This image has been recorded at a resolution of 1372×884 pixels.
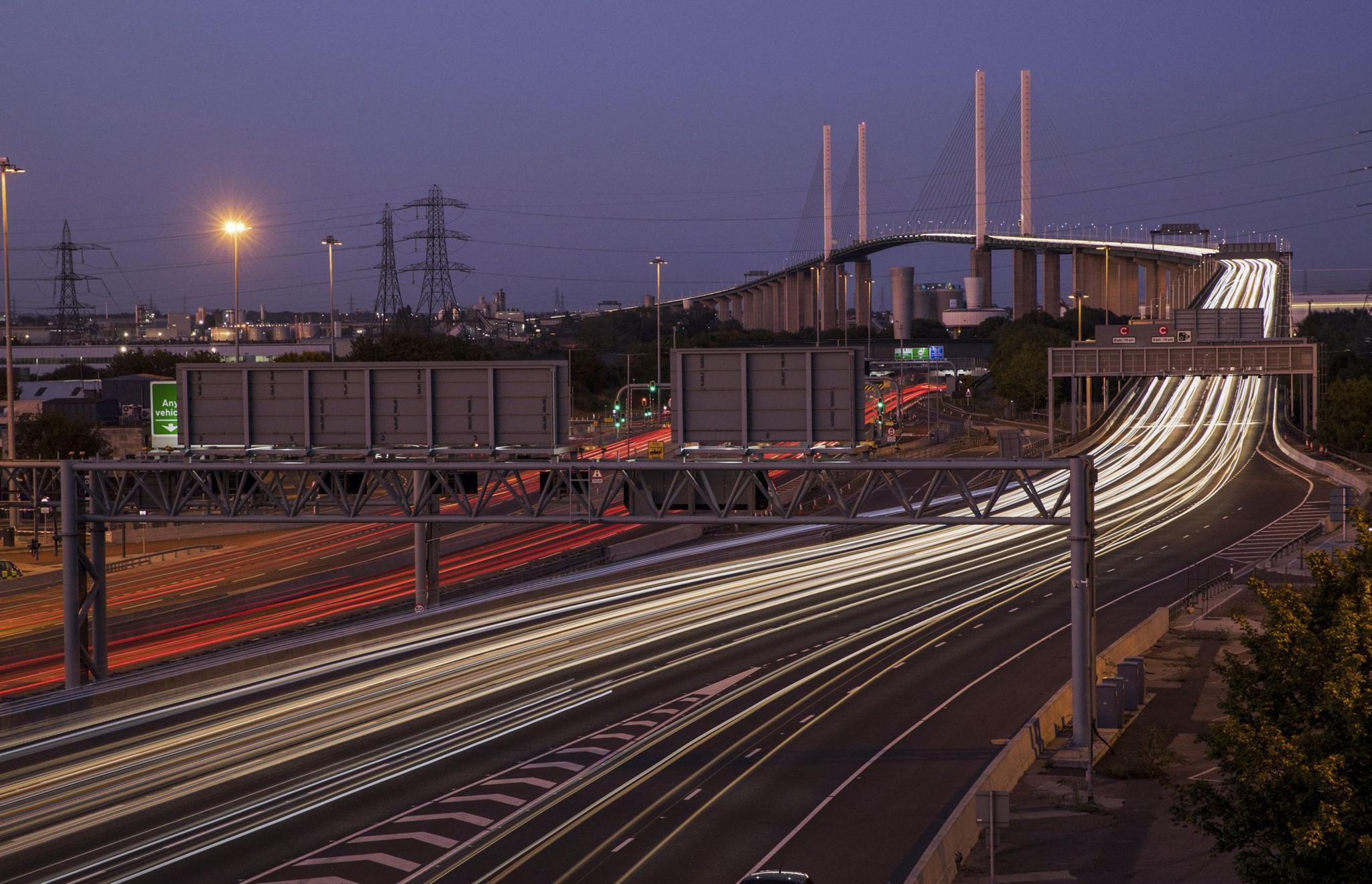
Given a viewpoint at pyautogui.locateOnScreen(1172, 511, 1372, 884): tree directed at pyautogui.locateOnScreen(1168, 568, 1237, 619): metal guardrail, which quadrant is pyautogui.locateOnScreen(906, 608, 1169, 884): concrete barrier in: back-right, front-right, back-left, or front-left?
front-left

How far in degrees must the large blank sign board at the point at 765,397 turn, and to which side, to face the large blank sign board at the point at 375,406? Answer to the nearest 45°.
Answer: approximately 90° to its left

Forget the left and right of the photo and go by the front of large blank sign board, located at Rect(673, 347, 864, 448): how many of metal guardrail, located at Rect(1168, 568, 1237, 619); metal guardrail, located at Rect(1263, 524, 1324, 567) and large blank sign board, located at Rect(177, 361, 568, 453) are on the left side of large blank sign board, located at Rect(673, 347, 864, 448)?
1

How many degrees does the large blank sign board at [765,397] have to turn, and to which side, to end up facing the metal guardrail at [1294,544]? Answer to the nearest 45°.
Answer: approximately 45° to its right

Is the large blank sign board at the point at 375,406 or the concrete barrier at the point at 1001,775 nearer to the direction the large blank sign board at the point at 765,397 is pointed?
the large blank sign board

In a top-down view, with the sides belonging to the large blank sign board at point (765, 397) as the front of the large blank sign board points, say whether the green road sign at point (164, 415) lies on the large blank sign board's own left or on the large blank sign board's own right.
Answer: on the large blank sign board's own left

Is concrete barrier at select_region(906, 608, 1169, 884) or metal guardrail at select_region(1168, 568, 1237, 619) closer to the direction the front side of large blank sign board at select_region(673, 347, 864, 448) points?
the metal guardrail

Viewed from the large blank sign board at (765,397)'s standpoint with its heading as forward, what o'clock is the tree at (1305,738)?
The tree is roughly at 5 o'clock from the large blank sign board.

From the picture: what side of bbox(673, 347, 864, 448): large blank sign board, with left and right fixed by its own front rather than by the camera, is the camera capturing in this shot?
back

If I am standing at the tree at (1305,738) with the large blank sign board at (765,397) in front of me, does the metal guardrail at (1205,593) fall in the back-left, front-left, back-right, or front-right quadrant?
front-right

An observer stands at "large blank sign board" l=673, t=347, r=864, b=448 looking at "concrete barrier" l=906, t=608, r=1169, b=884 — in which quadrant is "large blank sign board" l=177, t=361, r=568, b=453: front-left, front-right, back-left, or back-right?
back-right
